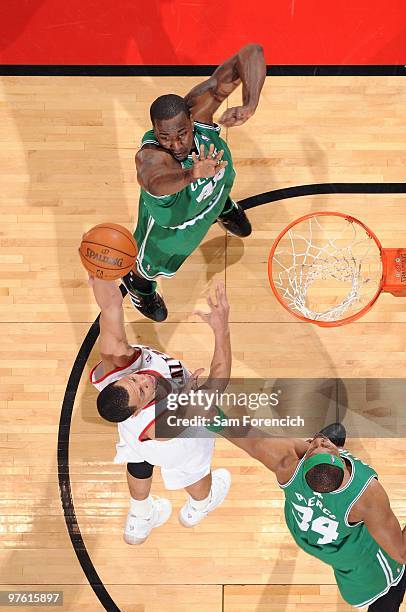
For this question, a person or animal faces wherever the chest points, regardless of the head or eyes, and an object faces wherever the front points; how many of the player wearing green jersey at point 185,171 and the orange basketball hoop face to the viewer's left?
1

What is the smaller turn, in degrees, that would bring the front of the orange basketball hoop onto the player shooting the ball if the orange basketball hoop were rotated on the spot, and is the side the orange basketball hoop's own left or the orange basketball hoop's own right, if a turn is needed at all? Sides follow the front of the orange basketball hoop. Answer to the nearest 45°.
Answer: approximately 45° to the orange basketball hoop's own left

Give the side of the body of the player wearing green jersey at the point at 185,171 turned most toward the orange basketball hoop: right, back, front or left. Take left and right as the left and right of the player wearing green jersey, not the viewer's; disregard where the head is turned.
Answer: left

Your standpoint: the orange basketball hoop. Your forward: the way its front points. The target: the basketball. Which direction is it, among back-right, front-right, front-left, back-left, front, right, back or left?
front-left

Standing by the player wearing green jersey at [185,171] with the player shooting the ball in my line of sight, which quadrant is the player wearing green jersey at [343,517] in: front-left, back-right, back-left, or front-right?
front-left

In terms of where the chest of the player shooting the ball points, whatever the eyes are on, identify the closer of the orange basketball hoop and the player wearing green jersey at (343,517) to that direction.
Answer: the orange basketball hoop

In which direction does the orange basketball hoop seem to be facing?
to the viewer's left

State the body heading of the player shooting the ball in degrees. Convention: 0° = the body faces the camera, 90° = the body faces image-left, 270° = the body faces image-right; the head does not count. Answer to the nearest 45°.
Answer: approximately 225°

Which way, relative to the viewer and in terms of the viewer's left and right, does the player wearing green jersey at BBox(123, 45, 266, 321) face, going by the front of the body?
facing the viewer and to the right of the viewer

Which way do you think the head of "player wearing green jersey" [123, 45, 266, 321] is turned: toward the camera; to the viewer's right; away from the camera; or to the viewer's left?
toward the camera

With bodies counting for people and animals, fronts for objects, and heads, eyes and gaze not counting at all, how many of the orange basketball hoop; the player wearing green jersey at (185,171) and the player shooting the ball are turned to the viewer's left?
1

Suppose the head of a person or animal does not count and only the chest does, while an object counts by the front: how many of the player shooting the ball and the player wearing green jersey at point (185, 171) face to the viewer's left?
0
